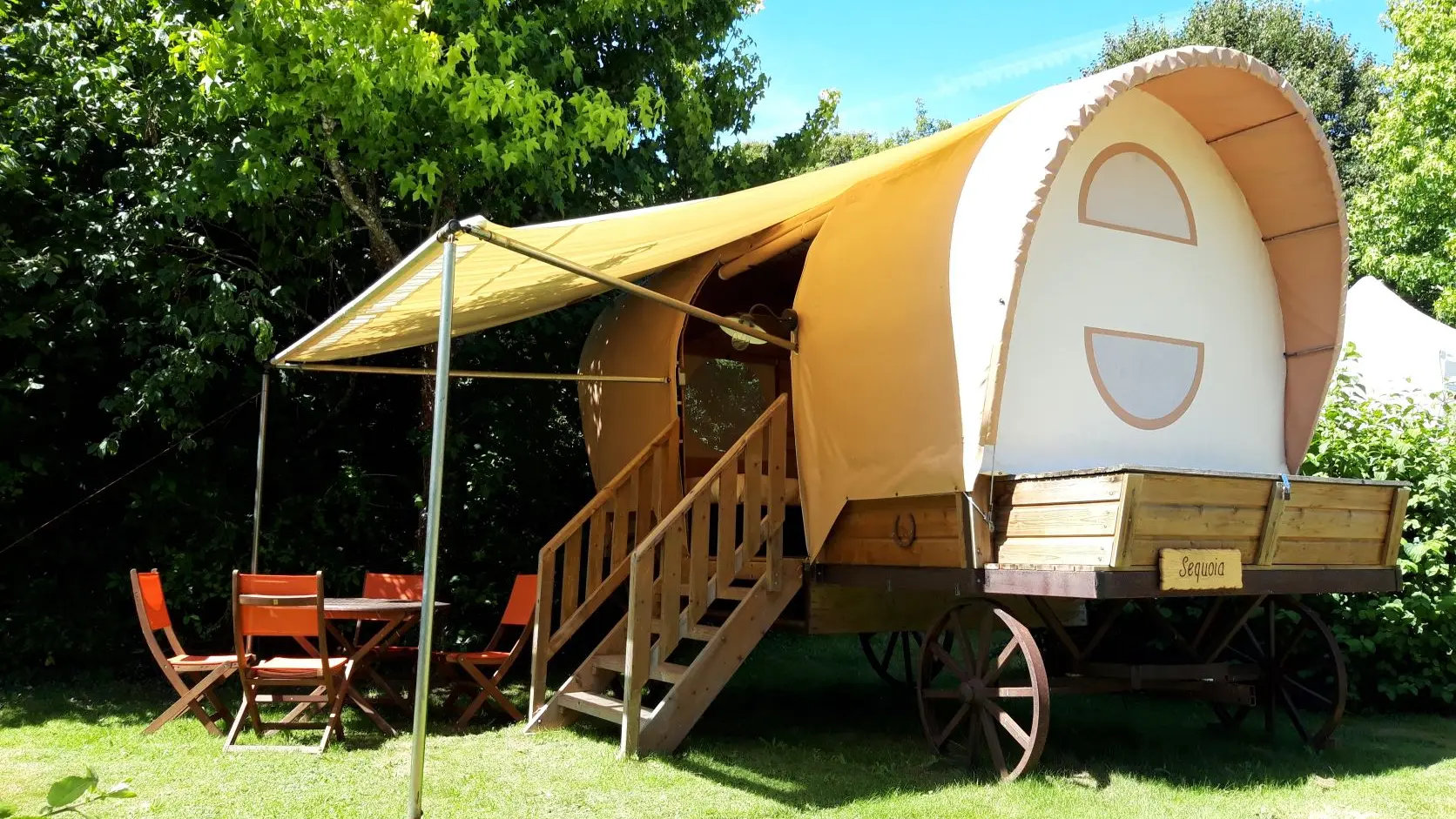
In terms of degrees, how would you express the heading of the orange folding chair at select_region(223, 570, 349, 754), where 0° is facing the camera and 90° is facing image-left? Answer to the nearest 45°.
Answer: approximately 180°

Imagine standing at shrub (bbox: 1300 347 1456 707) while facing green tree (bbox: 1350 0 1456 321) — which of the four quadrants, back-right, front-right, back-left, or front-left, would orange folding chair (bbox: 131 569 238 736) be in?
back-left

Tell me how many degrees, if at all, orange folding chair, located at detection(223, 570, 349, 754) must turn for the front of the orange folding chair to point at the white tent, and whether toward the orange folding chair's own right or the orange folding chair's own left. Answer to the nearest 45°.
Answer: approximately 90° to the orange folding chair's own right

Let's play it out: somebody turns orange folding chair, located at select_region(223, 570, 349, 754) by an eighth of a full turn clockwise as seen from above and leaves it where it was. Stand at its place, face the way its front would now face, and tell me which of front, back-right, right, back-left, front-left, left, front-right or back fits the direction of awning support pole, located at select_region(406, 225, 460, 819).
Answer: back-right

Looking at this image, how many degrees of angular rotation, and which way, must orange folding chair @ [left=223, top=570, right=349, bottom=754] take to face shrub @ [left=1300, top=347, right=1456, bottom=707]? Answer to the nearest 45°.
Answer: approximately 90° to its right

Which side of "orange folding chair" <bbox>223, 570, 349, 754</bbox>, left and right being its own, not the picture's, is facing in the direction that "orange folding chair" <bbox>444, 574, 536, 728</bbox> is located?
right

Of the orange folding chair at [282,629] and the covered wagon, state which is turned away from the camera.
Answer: the orange folding chair

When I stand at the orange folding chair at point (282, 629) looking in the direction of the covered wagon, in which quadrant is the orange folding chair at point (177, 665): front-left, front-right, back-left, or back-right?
back-left
